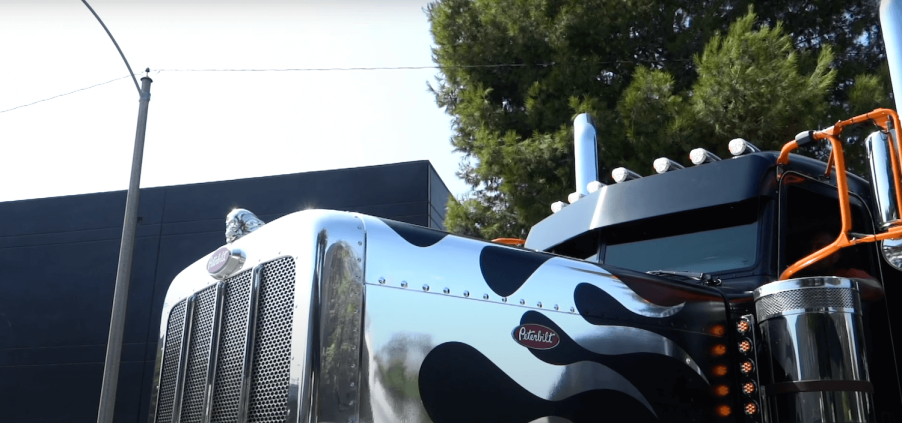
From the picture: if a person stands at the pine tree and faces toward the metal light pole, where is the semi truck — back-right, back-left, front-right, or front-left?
front-left

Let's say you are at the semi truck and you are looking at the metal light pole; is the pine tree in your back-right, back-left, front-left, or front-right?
front-right

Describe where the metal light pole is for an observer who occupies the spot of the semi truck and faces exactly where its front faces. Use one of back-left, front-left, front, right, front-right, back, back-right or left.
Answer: right

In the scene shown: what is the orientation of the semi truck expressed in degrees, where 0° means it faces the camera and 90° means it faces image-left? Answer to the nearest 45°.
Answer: approximately 45°

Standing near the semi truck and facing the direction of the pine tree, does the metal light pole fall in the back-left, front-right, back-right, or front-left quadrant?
front-left

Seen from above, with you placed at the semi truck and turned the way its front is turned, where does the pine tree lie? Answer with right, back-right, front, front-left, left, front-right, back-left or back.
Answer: back-right
